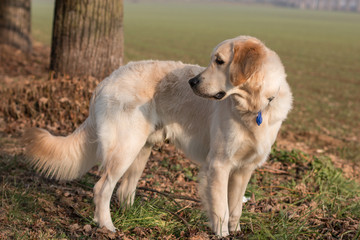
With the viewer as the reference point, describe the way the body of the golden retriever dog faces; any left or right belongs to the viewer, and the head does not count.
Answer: facing the viewer and to the right of the viewer

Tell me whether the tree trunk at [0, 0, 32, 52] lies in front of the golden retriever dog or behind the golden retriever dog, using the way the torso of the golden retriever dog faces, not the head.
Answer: behind

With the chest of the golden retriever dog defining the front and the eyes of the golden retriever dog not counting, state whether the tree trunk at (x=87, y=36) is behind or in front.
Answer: behind
